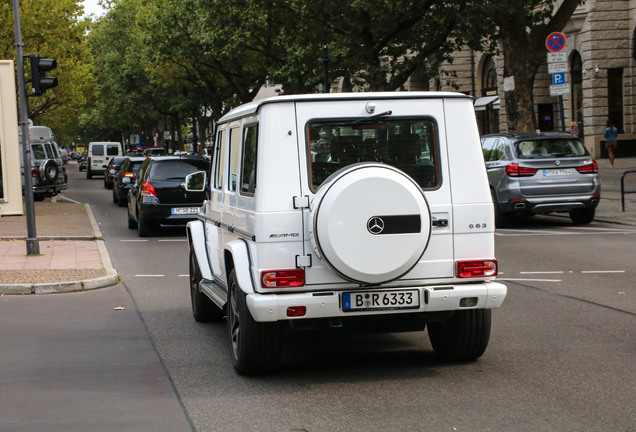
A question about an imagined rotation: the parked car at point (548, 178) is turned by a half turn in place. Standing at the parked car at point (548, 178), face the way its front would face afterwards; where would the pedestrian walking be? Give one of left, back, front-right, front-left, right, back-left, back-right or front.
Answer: back-left

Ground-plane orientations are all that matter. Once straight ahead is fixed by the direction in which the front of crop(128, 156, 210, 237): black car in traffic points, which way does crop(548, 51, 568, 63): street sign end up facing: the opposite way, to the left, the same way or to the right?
the opposite way

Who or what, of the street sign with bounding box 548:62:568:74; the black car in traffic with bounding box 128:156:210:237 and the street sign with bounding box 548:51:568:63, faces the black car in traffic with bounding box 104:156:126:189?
the black car in traffic with bounding box 128:156:210:237

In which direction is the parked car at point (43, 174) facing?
away from the camera

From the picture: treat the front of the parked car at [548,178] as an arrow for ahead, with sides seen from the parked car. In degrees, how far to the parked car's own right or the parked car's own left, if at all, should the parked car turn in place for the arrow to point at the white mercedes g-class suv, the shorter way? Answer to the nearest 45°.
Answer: approximately 135° to the parked car's own left

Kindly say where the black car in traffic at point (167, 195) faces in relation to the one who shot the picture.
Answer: facing away from the viewer

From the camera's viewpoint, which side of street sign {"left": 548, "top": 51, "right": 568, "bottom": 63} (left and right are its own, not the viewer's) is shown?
front

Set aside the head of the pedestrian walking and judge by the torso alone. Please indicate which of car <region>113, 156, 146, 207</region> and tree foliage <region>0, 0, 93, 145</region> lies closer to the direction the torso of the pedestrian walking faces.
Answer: the tree foliage

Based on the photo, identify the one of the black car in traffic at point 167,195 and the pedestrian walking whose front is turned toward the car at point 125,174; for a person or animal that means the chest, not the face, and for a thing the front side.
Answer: the black car in traffic at point 167,195

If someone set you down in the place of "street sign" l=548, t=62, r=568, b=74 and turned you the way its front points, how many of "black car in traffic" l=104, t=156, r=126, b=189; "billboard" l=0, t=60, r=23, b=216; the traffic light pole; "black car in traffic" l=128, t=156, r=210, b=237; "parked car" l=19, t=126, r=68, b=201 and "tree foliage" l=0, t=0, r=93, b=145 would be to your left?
0

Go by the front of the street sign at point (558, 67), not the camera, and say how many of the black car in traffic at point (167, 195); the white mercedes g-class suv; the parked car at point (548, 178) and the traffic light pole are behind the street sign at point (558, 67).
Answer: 0

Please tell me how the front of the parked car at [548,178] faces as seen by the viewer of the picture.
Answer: facing away from the viewer and to the left of the viewer
